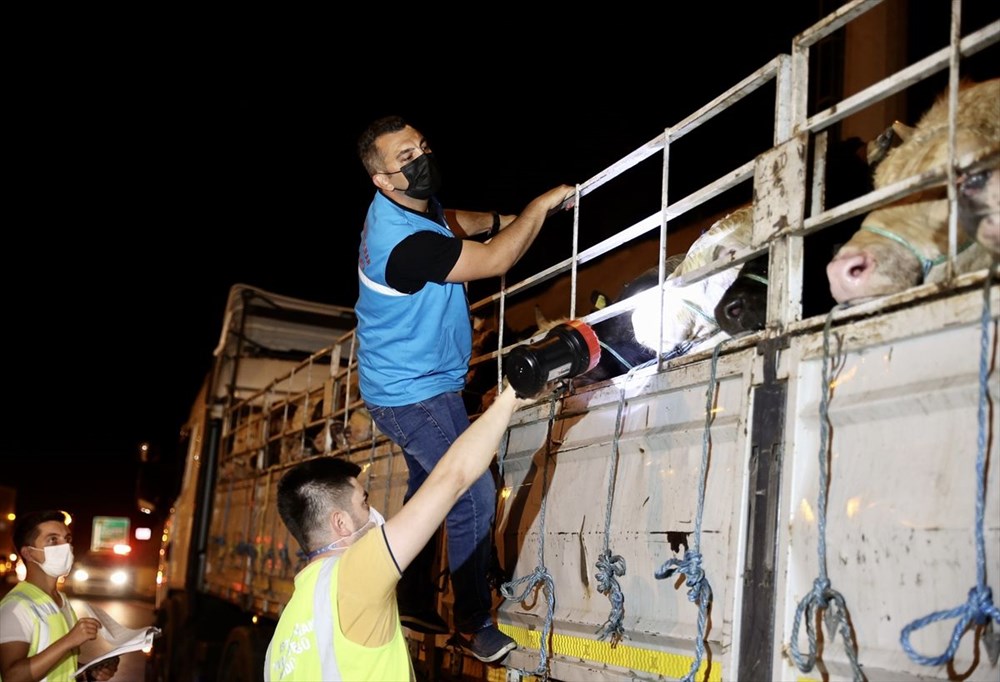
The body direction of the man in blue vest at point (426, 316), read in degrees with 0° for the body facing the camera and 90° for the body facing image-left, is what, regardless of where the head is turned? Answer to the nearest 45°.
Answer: approximately 270°

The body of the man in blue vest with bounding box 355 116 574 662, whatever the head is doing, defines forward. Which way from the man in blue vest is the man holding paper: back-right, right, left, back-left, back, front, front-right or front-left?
back-left
